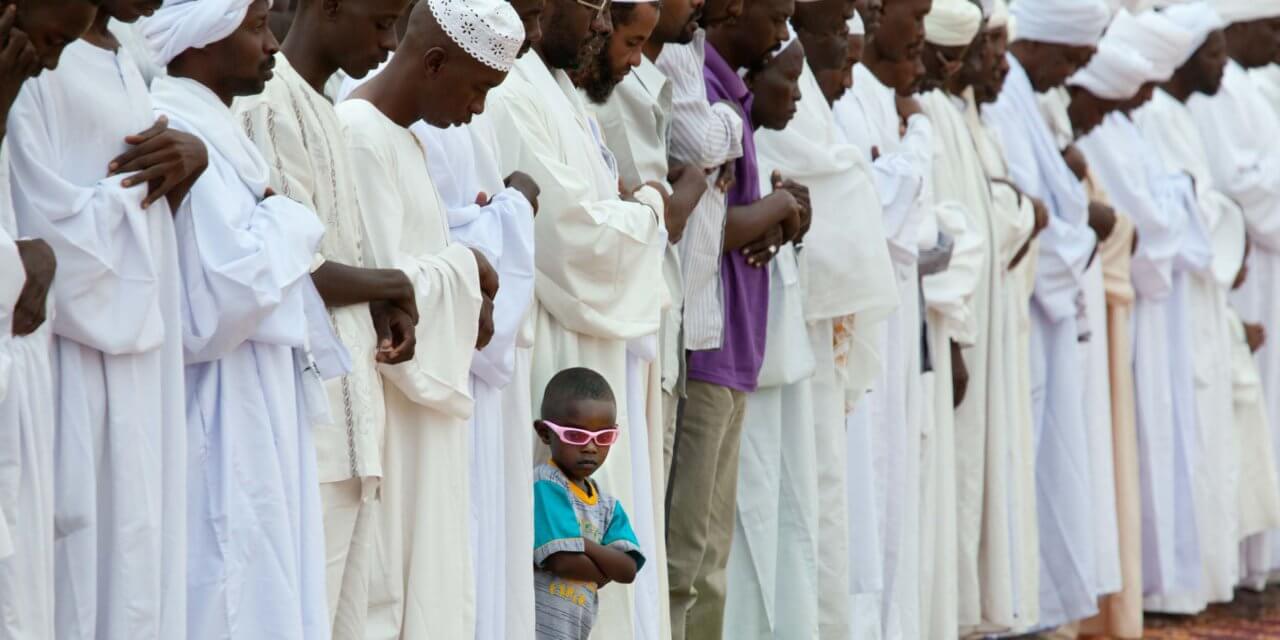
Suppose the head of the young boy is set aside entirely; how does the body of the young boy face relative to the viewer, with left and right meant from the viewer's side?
facing the viewer and to the right of the viewer

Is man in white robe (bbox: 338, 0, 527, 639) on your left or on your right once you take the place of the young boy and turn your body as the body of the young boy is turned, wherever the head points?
on your right

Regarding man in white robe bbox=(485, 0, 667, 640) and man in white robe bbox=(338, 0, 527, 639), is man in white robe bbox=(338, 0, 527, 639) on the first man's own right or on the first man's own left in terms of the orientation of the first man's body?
on the first man's own right

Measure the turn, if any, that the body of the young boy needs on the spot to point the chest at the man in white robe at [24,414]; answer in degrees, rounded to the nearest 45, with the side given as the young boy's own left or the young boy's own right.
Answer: approximately 90° to the young boy's own right

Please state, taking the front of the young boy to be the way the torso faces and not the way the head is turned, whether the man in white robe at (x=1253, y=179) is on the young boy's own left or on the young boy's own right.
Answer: on the young boy's own left
